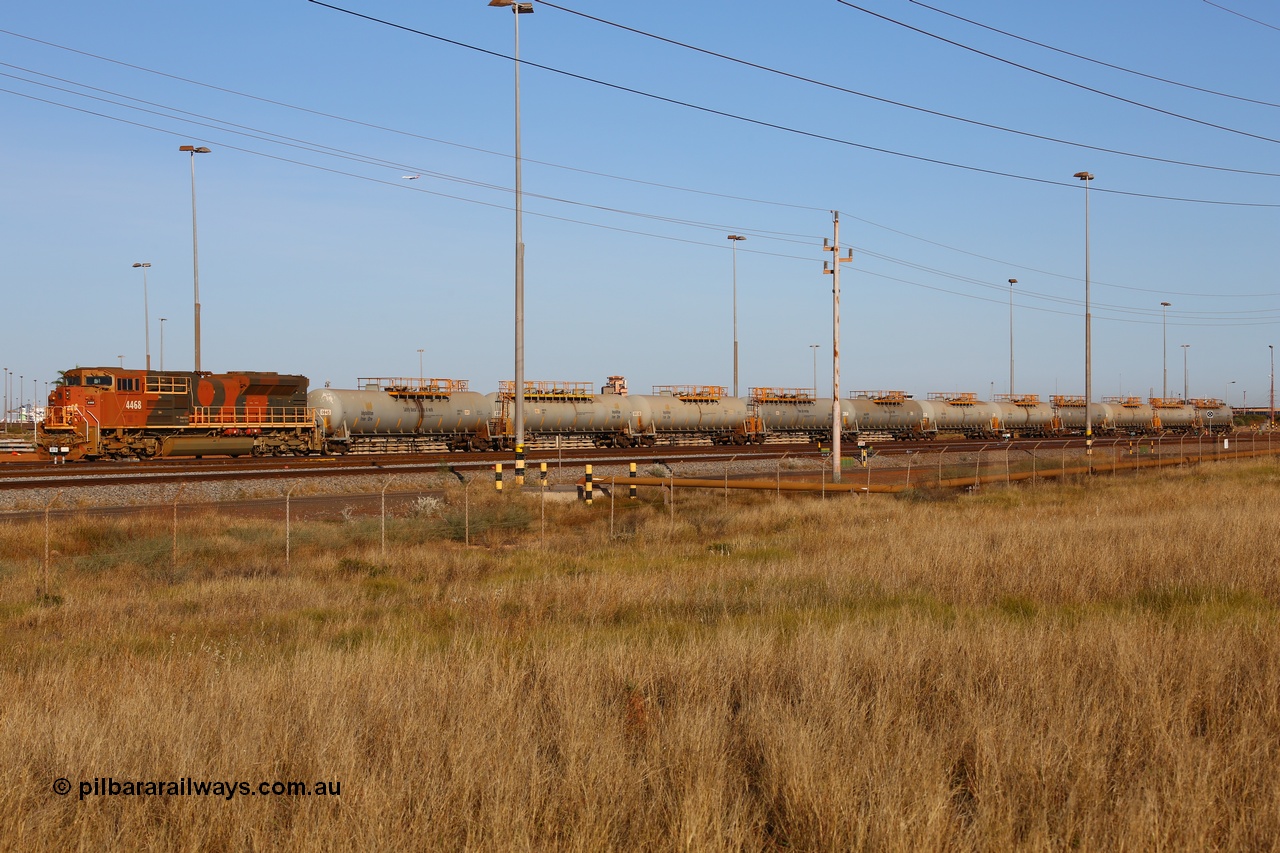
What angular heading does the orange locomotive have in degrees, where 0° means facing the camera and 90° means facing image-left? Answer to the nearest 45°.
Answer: approximately 45°

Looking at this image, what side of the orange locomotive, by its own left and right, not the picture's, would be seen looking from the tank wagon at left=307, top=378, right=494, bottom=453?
back
